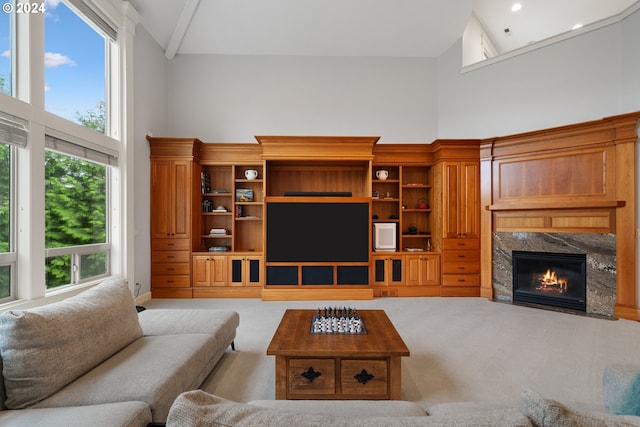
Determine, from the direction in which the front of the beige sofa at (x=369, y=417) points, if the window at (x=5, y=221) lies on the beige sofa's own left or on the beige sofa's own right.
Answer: on the beige sofa's own left

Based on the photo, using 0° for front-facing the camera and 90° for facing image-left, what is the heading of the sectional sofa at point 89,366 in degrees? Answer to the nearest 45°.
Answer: approximately 315°

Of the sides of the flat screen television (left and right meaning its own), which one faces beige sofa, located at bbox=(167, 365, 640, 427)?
front

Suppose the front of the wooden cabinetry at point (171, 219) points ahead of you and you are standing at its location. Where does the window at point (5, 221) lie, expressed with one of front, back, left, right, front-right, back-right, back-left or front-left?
front-right

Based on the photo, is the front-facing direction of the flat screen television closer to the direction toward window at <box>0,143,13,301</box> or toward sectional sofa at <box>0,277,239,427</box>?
the sectional sofa

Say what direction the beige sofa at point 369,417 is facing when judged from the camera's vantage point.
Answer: facing away from the viewer

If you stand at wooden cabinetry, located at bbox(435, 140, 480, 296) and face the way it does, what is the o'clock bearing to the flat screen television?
The flat screen television is roughly at 2 o'clock from the wooden cabinetry.

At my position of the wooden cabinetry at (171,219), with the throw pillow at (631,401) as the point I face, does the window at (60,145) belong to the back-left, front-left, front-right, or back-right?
front-right

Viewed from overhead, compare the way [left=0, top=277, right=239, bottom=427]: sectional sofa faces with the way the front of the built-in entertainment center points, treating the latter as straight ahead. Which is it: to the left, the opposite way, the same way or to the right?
to the left

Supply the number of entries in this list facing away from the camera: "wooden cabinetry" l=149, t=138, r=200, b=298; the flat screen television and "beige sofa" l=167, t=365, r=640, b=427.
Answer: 1

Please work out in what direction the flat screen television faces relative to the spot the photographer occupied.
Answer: facing the viewer

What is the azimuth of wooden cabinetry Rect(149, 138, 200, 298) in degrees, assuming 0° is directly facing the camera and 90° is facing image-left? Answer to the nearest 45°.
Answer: approximately 0°

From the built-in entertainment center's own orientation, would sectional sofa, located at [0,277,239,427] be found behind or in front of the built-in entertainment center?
in front

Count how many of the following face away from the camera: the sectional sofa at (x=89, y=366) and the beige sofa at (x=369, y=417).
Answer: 1

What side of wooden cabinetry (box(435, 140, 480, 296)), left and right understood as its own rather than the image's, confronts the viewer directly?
front

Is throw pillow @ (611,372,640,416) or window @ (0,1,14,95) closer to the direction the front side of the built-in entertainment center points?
the throw pillow
